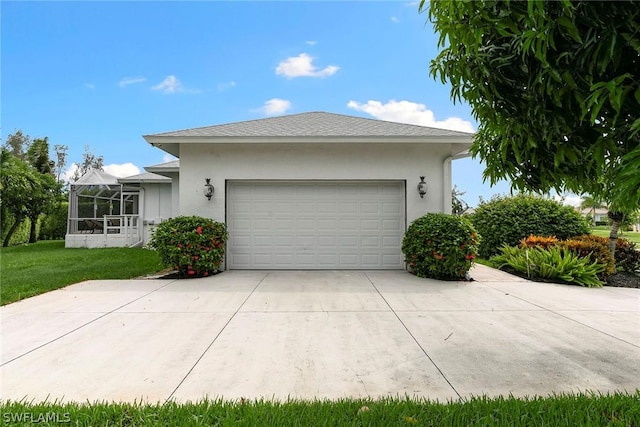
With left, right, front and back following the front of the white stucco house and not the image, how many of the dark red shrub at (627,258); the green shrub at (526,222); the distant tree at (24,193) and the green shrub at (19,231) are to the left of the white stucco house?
2

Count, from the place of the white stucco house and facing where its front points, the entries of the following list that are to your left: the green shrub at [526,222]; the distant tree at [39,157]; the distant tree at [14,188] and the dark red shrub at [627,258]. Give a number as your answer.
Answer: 2

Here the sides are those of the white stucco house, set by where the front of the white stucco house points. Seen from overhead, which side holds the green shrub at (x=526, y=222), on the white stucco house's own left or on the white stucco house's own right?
on the white stucco house's own left

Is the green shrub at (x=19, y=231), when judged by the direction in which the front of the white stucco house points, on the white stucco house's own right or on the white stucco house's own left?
on the white stucco house's own right

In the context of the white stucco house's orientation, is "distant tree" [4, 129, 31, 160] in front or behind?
behind

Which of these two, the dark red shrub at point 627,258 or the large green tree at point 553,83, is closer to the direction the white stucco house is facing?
the large green tree

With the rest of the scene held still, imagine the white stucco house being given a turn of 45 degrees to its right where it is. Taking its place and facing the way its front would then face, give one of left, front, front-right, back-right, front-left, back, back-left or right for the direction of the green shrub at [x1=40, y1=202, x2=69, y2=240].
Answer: right

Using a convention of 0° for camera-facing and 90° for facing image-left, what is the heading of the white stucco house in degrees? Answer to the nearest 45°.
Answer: approximately 0°

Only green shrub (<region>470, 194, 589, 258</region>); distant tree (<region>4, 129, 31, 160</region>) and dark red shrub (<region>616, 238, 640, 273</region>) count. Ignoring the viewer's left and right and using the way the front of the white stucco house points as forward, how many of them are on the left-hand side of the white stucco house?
2

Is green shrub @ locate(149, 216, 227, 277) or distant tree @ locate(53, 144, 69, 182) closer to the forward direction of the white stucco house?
the green shrub

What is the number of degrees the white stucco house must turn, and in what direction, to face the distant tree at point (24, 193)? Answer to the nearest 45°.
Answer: approximately 135° to its right

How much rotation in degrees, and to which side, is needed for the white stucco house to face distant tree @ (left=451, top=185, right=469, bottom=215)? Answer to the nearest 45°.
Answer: approximately 135° to its left

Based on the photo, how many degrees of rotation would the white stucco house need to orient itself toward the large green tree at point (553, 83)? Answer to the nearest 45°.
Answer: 0° — it already faces it

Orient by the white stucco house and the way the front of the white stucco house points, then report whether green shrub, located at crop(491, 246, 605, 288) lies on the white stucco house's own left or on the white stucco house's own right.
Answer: on the white stucco house's own left
